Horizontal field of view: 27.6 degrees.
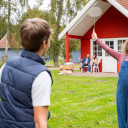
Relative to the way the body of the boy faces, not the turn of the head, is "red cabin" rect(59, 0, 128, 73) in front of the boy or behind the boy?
in front

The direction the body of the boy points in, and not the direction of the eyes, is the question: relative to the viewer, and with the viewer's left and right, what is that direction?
facing away from the viewer and to the right of the viewer

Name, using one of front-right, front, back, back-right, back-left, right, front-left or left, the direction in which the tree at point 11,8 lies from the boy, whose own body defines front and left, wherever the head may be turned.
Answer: front-left

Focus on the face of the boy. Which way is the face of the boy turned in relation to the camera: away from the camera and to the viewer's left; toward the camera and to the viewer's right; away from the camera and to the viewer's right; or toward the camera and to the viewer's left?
away from the camera and to the viewer's right
